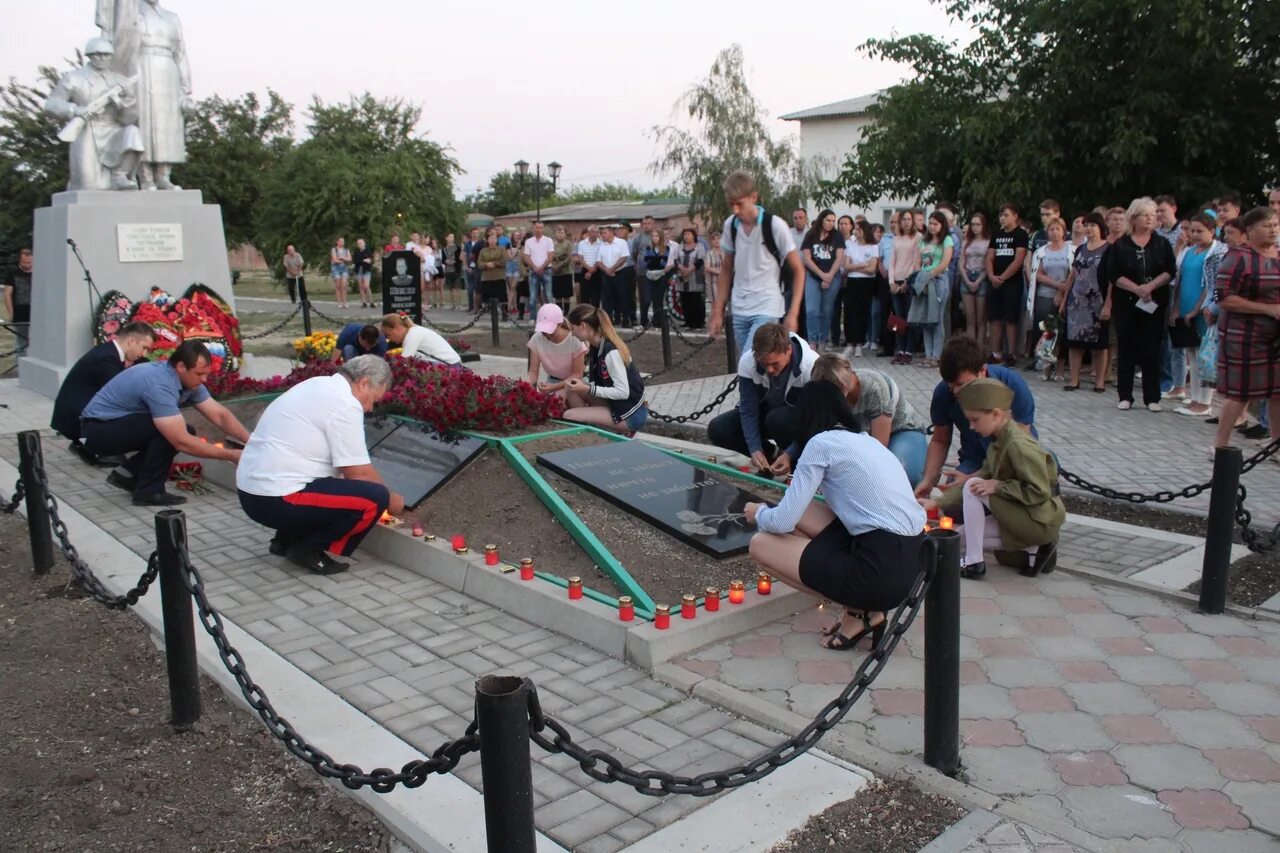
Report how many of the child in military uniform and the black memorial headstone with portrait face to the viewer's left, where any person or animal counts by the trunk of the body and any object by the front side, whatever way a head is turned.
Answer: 1

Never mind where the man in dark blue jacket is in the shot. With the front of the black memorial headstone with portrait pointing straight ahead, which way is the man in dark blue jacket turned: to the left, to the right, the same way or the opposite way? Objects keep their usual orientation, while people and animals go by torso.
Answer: to the left

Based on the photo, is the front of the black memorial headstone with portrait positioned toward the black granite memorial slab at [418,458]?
yes

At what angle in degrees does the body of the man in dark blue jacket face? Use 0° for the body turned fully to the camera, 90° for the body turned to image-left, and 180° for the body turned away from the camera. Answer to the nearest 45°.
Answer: approximately 270°

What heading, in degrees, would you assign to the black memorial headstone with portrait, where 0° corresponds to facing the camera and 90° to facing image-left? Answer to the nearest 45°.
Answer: approximately 0°

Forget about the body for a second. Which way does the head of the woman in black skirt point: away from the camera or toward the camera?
away from the camera

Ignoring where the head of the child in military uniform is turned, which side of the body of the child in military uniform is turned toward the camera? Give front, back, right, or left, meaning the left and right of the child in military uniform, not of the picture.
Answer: left

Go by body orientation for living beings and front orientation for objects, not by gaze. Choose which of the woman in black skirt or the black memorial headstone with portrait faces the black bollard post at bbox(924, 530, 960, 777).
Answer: the black memorial headstone with portrait

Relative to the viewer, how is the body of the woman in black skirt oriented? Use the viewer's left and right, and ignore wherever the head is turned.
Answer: facing to the left of the viewer
